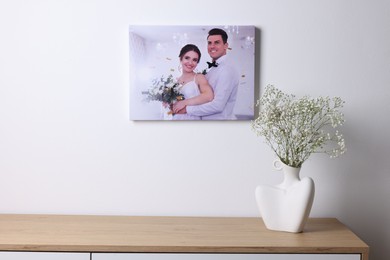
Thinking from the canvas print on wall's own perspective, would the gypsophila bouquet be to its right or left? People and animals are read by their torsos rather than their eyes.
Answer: on its left

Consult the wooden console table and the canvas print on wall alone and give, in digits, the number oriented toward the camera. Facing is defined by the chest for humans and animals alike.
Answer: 2

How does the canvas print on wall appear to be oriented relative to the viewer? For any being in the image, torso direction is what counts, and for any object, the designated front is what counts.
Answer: toward the camera
